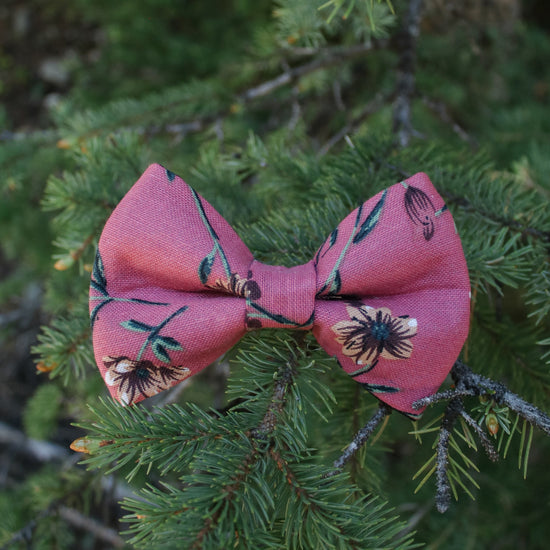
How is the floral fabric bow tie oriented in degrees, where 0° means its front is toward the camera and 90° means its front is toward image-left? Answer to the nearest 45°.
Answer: approximately 0°
